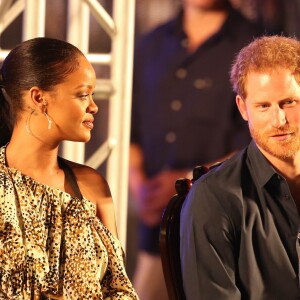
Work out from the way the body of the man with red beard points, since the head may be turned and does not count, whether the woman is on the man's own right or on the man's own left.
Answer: on the man's own right

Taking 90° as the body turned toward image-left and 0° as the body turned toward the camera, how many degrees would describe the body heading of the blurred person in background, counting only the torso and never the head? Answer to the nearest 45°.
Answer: approximately 45°

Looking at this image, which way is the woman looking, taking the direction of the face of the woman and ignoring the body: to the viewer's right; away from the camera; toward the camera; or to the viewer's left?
to the viewer's right

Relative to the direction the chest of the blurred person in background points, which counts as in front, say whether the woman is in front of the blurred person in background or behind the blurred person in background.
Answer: in front

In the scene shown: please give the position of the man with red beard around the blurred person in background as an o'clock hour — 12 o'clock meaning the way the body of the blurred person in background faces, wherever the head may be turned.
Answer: The man with red beard is roughly at 10 o'clock from the blurred person in background.
